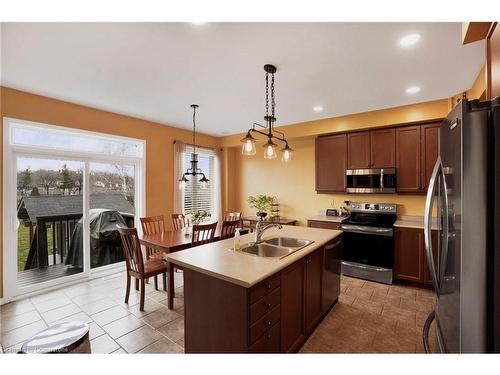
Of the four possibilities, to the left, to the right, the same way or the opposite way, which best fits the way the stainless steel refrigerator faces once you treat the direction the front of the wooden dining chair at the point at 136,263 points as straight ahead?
to the left

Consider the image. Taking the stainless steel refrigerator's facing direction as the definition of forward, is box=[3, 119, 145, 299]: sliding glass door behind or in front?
in front

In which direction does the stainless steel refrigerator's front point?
to the viewer's left

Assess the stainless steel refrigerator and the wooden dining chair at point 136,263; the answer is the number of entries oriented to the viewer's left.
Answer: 1

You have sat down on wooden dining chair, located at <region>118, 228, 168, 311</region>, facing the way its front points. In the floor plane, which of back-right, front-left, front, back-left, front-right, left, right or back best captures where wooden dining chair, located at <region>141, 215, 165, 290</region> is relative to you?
front-left

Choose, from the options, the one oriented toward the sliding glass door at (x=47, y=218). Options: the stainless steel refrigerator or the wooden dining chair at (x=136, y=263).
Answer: the stainless steel refrigerator

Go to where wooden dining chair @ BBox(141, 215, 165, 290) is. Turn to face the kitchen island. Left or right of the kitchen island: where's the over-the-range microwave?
left

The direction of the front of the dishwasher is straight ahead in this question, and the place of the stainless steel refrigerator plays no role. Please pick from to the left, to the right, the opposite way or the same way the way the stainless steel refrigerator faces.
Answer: the opposite way

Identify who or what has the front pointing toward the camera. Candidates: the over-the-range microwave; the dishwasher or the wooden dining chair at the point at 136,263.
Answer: the over-the-range microwave

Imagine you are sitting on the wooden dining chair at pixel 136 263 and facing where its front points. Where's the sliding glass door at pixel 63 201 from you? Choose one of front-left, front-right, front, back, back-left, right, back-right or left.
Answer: left

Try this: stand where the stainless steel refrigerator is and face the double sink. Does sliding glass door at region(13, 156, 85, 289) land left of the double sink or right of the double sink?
left

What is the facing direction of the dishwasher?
to the viewer's right

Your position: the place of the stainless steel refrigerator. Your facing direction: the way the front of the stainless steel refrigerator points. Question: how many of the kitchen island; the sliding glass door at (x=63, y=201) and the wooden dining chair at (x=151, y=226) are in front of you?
3

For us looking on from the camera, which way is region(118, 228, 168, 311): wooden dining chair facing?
facing away from the viewer and to the right of the viewer

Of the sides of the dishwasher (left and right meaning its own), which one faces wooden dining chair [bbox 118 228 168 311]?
back

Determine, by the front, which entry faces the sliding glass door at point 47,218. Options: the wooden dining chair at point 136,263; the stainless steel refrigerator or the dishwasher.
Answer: the stainless steel refrigerator
